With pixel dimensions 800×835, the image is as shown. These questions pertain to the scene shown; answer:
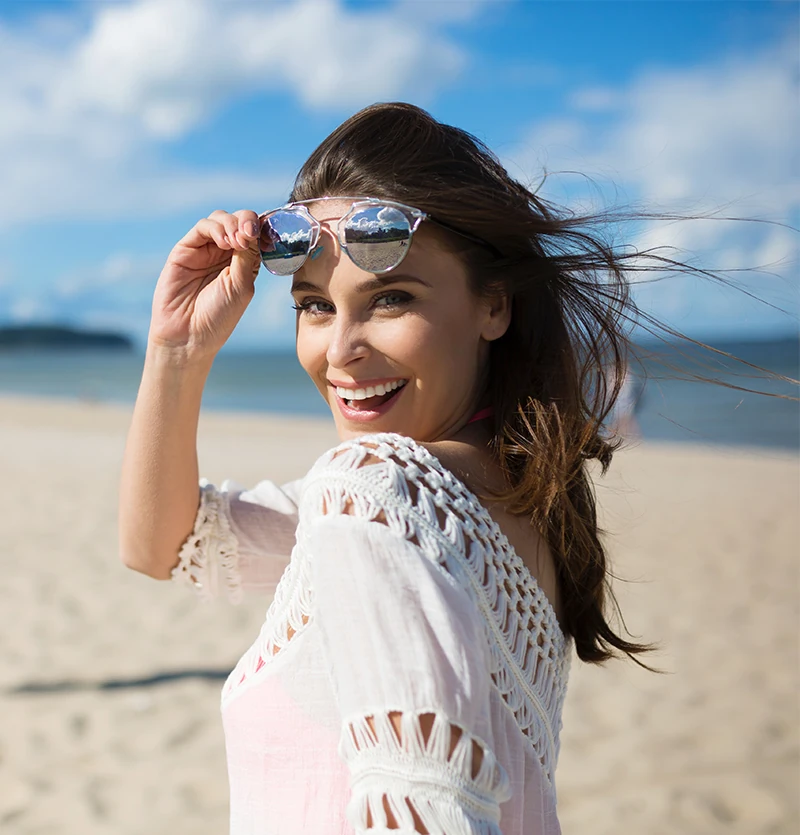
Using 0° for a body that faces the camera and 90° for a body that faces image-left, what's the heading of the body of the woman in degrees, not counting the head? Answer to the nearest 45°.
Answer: approximately 90°
